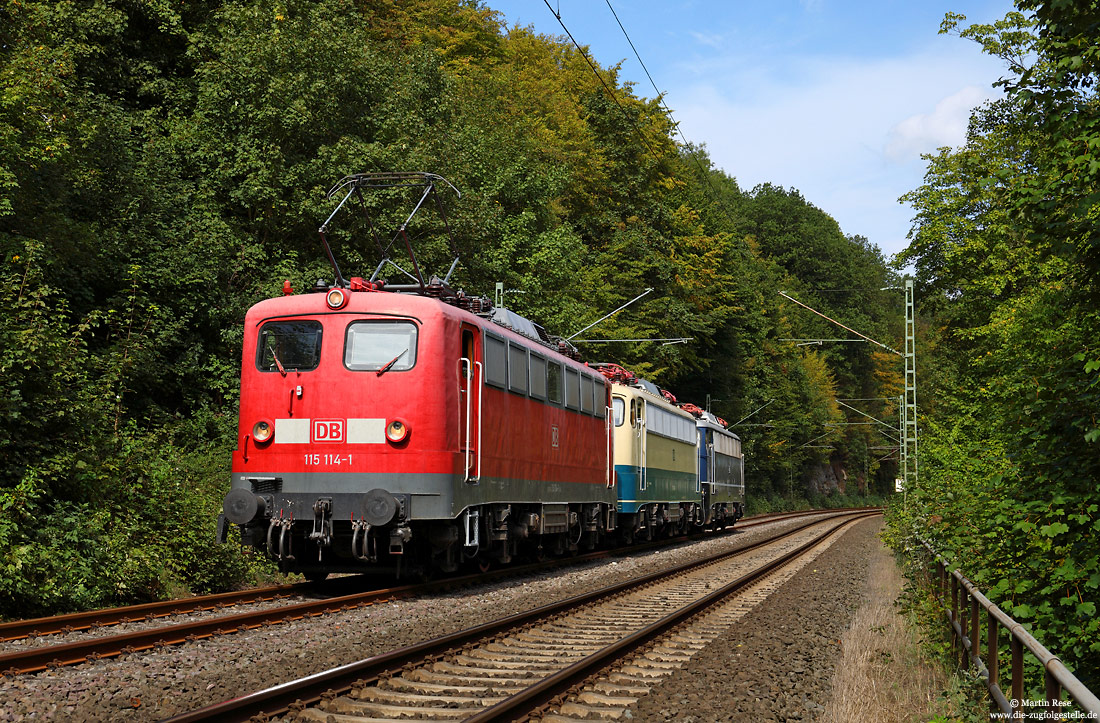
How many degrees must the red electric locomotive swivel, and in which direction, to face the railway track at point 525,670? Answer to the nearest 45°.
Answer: approximately 45° to its left

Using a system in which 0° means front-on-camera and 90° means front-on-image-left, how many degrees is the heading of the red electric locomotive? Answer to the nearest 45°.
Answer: approximately 45°

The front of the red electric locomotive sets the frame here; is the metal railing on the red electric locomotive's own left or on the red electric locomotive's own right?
on the red electric locomotive's own left
